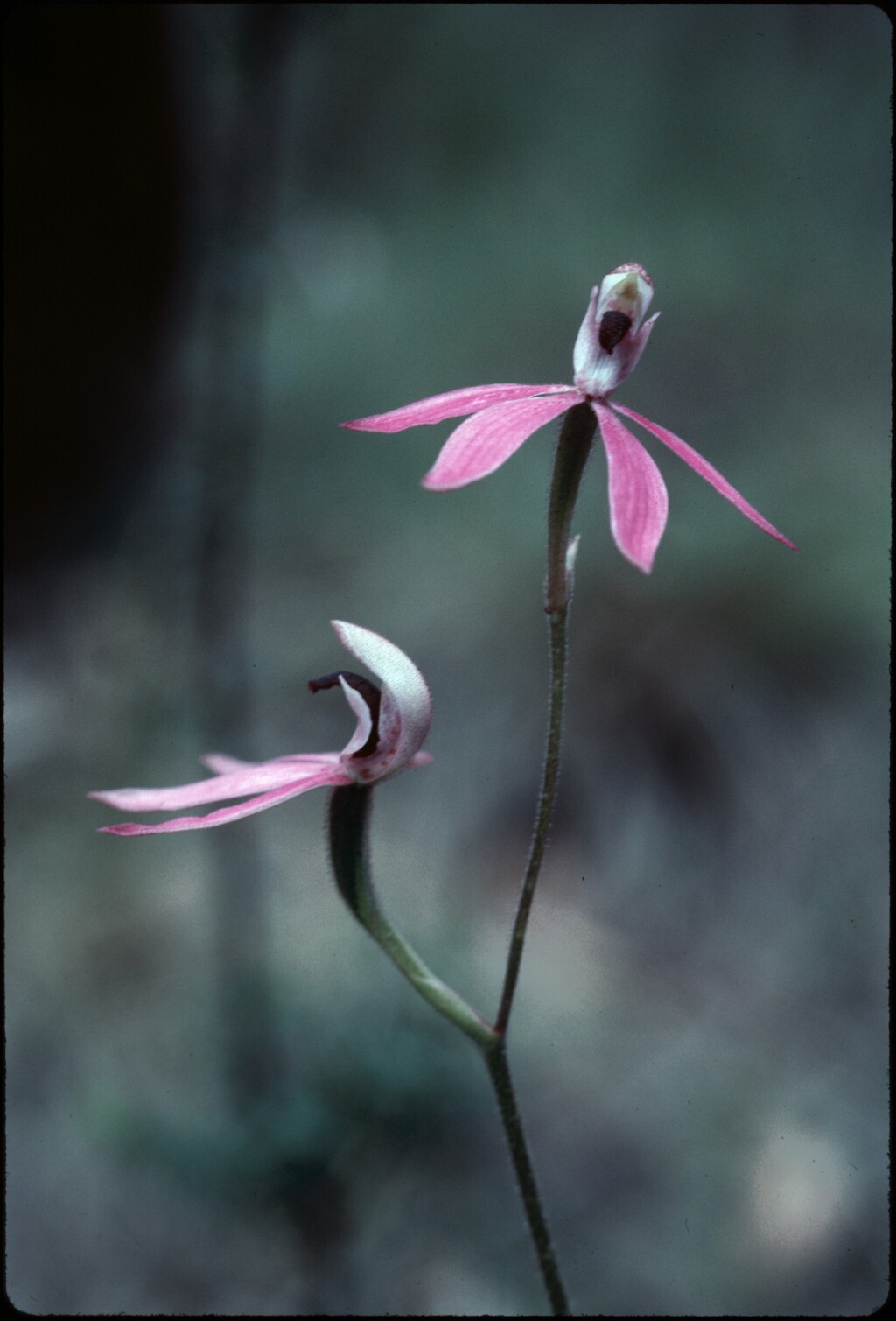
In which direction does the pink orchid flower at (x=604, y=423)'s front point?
toward the camera

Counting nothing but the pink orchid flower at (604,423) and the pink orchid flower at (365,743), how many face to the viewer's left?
1

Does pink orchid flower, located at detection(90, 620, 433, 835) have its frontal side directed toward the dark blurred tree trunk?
no

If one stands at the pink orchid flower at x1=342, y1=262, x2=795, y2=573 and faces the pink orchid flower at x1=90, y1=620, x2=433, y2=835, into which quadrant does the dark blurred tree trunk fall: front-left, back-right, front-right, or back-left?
front-right

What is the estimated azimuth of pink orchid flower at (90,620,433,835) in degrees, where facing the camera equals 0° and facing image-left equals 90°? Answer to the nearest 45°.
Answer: approximately 90°

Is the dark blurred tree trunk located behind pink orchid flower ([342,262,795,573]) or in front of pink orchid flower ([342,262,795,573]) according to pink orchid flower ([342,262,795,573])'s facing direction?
behind

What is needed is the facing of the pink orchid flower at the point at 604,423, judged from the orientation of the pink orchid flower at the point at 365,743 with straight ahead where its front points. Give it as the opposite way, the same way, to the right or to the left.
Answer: to the left

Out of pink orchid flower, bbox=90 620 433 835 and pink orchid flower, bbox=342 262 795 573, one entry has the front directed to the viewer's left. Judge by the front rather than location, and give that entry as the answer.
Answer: pink orchid flower, bbox=90 620 433 835
